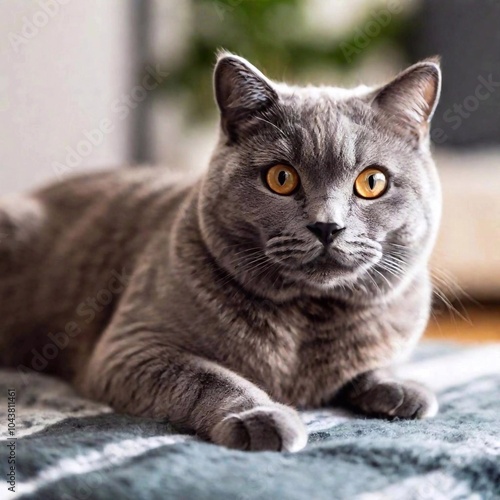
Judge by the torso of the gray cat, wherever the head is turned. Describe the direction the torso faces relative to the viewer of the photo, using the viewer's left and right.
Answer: facing the viewer and to the right of the viewer

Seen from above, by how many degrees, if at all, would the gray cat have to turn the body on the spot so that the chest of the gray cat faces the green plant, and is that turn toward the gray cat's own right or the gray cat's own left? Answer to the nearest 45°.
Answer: approximately 135° to the gray cat's own left
